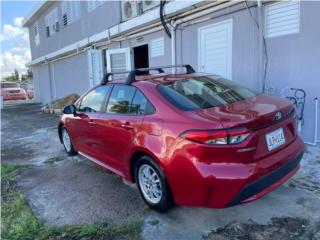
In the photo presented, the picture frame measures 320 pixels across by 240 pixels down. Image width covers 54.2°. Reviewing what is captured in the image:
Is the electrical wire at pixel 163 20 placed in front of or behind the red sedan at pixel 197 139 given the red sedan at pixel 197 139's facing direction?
in front

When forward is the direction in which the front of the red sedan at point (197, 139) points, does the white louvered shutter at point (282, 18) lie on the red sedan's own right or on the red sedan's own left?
on the red sedan's own right

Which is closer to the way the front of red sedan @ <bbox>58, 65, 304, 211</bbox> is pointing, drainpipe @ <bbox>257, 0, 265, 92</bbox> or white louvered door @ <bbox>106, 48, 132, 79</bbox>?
the white louvered door

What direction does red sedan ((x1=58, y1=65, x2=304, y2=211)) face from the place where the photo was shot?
facing away from the viewer and to the left of the viewer

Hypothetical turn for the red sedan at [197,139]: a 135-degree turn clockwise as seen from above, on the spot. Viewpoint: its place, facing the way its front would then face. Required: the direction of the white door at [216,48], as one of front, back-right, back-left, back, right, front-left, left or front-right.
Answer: left

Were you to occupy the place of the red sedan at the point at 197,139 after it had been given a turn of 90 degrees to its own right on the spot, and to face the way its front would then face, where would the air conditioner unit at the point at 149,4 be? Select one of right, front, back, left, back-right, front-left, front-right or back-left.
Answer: front-left

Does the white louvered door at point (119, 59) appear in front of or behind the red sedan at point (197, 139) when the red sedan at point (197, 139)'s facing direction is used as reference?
in front

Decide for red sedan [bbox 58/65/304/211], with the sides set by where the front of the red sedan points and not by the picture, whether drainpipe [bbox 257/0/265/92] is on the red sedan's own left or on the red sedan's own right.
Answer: on the red sedan's own right

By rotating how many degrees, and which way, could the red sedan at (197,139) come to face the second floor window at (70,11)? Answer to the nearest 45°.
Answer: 0° — it already faces it
